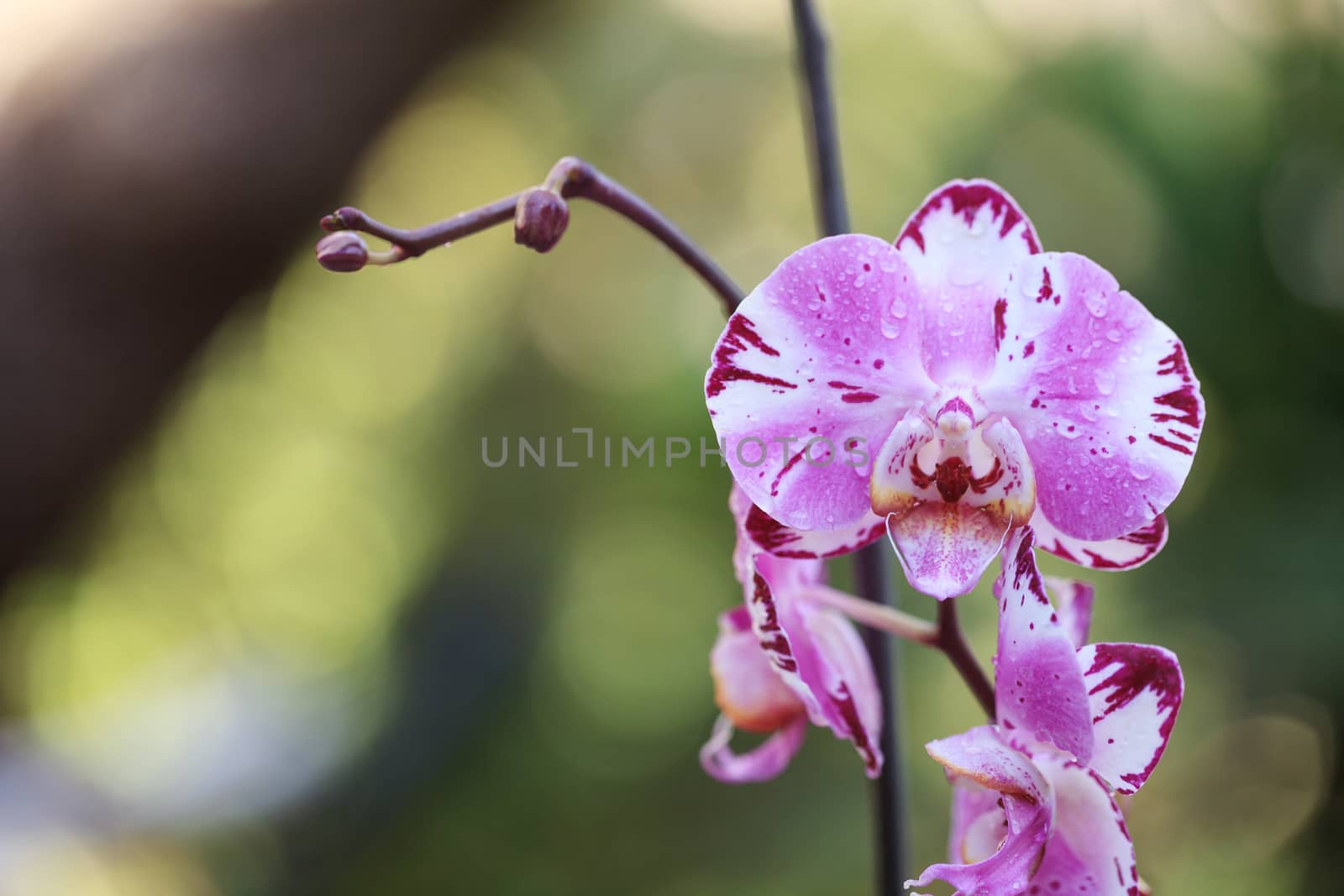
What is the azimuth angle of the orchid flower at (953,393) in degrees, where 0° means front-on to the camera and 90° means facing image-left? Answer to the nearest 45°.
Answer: approximately 0°

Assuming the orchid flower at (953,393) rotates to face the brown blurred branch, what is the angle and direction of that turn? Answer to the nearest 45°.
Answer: approximately 135° to its right
